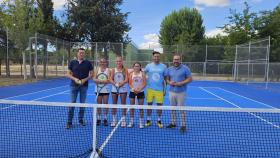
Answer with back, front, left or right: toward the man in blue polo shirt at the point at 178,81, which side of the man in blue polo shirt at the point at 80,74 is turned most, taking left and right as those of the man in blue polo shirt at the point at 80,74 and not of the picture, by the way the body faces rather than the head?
left

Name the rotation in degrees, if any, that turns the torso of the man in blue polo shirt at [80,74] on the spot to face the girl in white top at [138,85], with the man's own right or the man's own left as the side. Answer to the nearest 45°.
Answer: approximately 90° to the man's own left

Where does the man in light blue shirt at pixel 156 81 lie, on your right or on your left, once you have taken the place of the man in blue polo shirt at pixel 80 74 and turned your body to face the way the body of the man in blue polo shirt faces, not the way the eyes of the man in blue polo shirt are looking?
on your left

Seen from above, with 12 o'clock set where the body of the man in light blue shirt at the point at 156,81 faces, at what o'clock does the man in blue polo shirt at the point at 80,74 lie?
The man in blue polo shirt is roughly at 3 o'clock from the man in light blue shirt.

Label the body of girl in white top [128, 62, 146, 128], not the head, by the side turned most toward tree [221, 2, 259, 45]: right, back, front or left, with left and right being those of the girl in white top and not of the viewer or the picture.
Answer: back

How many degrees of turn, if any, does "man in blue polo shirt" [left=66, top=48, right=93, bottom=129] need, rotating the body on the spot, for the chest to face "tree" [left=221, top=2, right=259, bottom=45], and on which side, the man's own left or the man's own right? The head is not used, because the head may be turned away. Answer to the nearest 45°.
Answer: approximately 135° to the man's own left

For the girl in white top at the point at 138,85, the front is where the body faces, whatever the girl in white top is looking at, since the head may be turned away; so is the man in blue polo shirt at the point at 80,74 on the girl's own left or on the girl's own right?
on the girl's own right

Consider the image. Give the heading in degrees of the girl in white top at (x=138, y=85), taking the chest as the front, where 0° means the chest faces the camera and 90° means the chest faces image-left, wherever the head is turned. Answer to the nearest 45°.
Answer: approximately 0°

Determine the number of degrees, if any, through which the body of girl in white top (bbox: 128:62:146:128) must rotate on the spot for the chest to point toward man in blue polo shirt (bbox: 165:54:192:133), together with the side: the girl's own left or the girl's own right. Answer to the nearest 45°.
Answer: approximately 90° to the girl's own left
